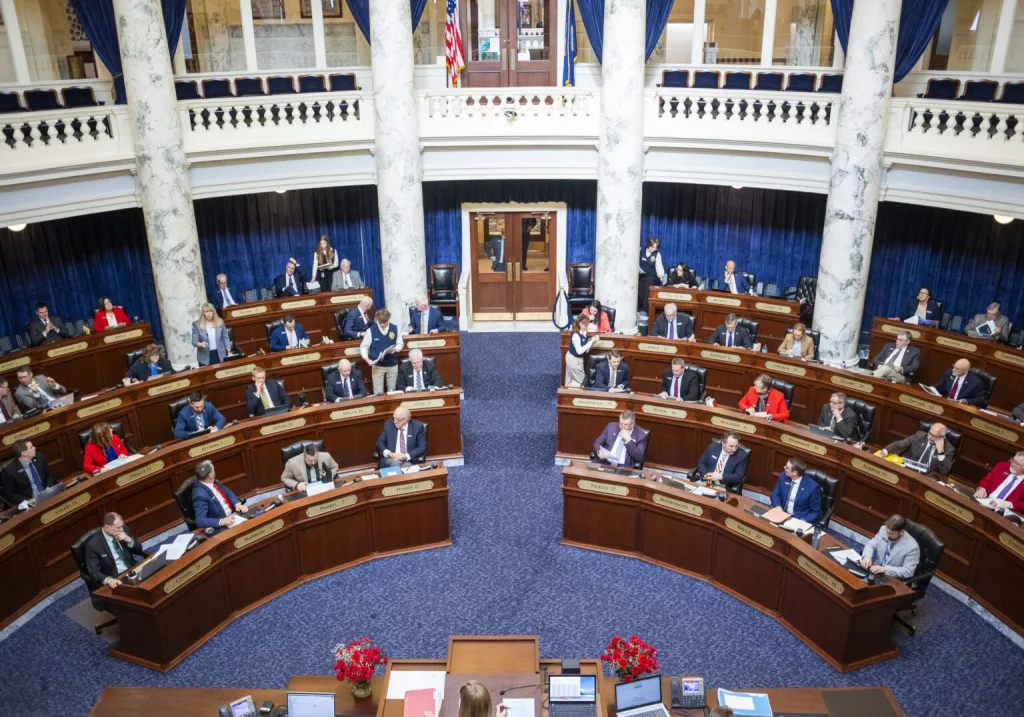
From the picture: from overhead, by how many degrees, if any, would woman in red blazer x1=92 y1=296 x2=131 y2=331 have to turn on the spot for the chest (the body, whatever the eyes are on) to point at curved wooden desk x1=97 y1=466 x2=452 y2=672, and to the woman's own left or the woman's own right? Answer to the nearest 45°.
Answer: approximately 45° to the woman's own right

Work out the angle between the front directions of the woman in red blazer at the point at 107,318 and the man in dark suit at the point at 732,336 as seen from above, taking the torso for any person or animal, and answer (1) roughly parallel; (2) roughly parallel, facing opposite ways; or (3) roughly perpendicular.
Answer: roughly perpendicular

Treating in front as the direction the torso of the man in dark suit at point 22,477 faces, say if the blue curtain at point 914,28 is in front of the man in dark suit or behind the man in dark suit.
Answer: in front

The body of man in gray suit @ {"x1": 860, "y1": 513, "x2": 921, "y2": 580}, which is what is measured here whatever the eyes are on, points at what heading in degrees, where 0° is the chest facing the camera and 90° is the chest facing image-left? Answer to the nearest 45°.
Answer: approximately 45°

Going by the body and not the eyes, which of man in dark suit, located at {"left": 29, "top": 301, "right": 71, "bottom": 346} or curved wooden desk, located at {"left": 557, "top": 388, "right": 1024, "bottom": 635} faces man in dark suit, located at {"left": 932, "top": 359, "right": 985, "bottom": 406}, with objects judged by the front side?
man in dark suit, located at {"left": 29, "top": 301, "right": 71, "bottom": 346}

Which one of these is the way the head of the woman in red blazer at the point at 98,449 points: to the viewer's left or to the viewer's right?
to the viewer's right

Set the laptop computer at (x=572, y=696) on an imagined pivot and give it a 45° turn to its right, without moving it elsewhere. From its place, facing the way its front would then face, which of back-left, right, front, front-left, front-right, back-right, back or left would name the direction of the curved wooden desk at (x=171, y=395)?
right

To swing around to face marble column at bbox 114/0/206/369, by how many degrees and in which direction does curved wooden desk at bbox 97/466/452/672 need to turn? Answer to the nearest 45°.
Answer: approximately 135° to its left

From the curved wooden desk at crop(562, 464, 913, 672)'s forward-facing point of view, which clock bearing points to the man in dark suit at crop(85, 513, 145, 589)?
The man in dark suit is roughly at 1 o'clock from the curved wooden desk.

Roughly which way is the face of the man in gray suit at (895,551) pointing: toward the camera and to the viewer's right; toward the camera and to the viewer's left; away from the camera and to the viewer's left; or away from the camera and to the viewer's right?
toward the camera and to the viewer's left

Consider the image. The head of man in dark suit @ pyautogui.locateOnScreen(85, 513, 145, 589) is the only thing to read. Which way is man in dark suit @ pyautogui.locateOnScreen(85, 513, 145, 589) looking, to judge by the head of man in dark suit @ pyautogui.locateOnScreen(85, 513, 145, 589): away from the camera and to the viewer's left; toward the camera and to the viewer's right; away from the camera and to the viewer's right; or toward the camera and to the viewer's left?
toward the camera and to the viewer's right

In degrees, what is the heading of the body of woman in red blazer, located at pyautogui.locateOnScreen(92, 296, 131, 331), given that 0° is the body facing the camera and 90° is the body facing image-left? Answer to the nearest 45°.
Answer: approximately 315°
